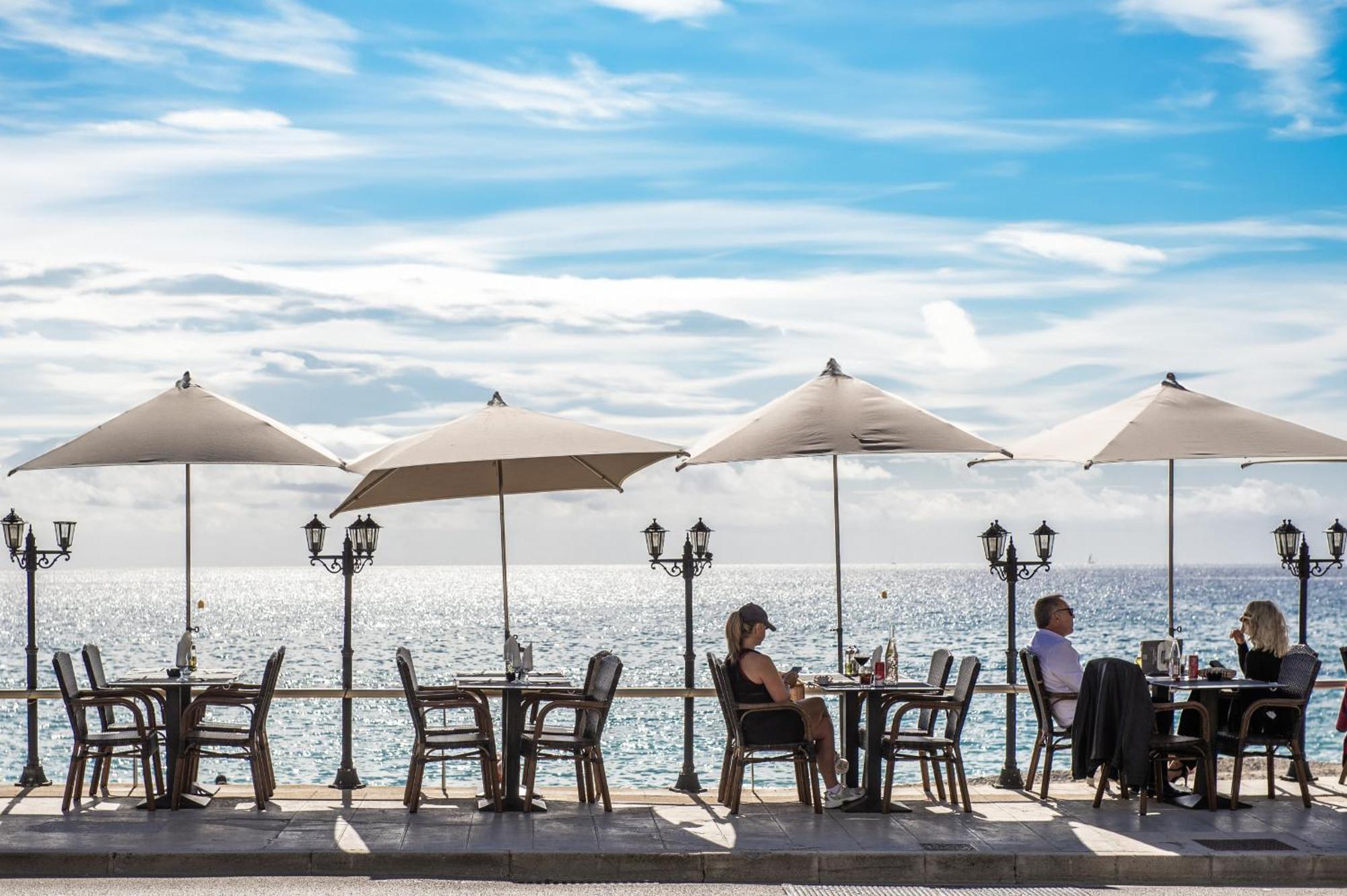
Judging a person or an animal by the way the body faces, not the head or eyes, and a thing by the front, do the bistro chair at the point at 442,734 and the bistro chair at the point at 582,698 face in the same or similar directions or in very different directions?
very different directions

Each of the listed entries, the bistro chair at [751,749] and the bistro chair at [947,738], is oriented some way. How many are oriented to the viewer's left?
1

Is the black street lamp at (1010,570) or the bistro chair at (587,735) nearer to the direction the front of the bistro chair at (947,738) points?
the bistro chair

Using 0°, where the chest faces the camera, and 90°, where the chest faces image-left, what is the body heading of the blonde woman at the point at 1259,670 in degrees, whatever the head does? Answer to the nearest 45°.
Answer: approximately 90°

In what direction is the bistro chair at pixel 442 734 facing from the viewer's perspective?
to the viewer's right

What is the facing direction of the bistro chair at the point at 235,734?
to the viewer's left

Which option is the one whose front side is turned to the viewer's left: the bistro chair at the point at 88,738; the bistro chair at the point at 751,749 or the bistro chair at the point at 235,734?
the bistro chair at the point at 235,734

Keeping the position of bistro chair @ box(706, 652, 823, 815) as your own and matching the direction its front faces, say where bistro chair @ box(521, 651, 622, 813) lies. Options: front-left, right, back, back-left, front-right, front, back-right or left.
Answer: back

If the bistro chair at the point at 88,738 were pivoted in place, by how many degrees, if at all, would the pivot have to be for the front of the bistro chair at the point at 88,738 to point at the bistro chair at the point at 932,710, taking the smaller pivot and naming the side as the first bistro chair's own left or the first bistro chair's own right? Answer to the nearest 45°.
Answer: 0° — it already faces it

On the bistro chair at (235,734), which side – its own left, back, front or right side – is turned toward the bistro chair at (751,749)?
back

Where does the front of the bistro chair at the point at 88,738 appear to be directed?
to the viewer's right

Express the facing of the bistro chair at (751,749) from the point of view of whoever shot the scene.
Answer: facing to the right of the viewer

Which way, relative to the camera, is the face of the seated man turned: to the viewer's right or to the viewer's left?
to the viewer's right

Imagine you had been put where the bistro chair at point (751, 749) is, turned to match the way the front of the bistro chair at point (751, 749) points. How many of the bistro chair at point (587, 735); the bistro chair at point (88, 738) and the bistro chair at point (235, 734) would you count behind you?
3

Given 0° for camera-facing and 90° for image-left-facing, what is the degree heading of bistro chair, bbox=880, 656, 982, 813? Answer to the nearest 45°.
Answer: approximately 90°
